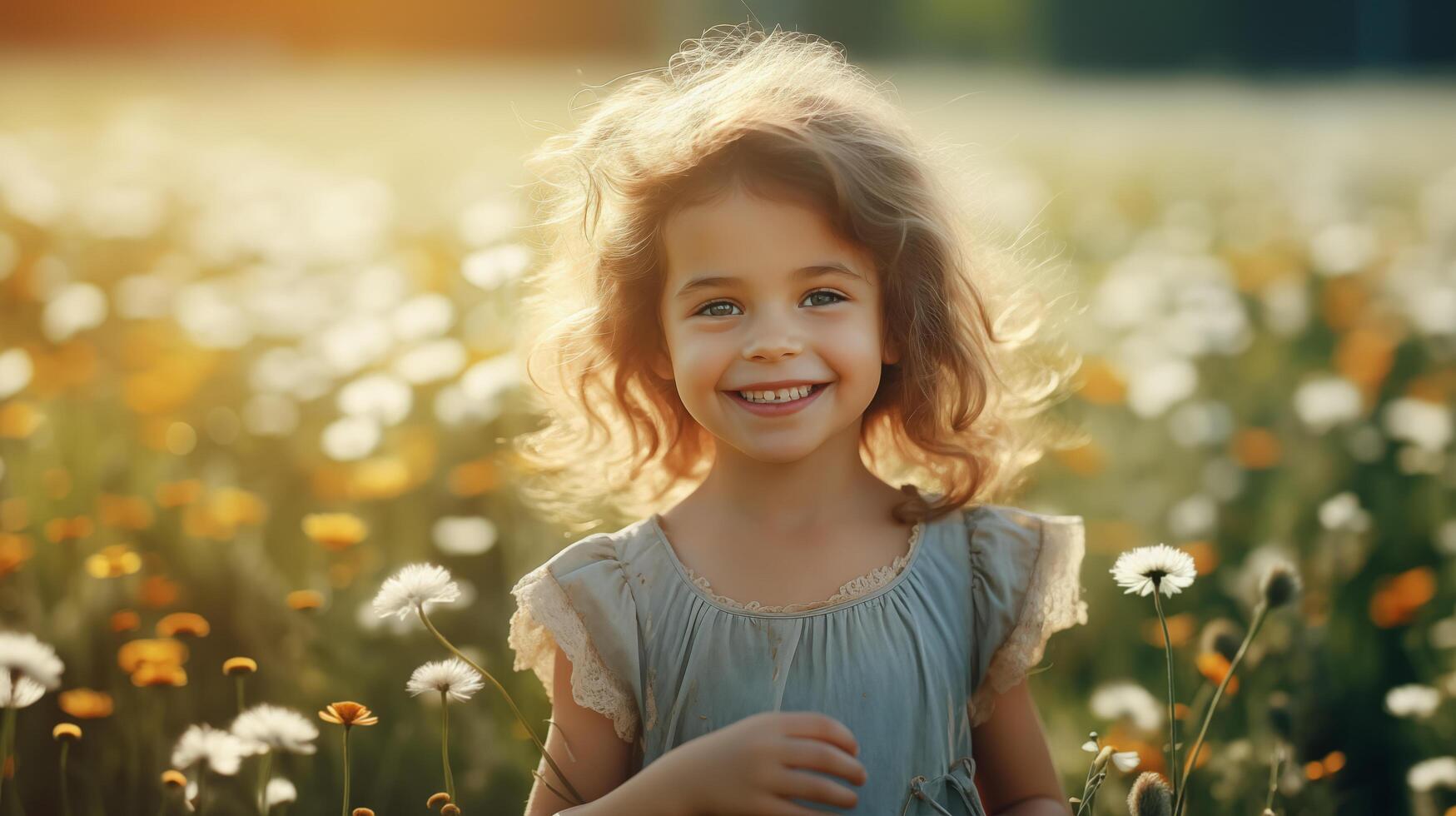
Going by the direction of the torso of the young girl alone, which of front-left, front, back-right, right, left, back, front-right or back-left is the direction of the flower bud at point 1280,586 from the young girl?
left

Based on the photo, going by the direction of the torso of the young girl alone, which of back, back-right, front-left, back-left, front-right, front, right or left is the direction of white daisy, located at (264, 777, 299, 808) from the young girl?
right

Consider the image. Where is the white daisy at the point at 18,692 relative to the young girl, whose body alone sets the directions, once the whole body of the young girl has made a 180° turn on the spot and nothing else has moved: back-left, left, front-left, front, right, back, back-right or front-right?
left

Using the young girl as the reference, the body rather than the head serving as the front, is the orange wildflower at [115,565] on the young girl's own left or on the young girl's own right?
on the young girl's own right

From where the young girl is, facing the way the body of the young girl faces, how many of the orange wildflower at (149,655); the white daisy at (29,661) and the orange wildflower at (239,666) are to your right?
3

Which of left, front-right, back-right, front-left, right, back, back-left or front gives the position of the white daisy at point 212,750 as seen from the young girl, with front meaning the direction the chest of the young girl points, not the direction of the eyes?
right

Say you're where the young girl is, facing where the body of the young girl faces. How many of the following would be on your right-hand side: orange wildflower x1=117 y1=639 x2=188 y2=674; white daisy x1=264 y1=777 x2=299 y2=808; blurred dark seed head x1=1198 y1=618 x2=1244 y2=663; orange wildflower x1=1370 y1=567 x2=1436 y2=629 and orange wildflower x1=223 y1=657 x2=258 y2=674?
3

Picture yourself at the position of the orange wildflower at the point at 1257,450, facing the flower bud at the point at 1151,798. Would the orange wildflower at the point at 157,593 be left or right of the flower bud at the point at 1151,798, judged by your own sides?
right

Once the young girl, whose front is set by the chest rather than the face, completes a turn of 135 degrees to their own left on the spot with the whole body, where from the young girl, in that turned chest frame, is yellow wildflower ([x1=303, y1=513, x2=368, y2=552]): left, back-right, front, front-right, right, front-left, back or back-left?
left

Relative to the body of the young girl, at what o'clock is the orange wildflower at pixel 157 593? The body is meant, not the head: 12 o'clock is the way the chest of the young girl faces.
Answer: The orange wildflower is roughly at 4 o'clock from the young girl.

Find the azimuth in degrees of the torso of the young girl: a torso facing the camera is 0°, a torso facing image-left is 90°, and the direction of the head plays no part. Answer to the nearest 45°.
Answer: approximately 0°

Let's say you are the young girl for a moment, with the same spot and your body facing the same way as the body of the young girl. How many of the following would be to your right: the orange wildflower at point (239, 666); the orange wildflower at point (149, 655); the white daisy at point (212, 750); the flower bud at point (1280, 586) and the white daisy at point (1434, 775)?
3

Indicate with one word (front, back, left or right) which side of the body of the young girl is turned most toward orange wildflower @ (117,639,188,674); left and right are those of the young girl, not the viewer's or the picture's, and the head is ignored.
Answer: right

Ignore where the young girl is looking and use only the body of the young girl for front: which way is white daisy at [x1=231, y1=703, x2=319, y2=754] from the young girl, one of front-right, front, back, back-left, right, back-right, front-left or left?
right
